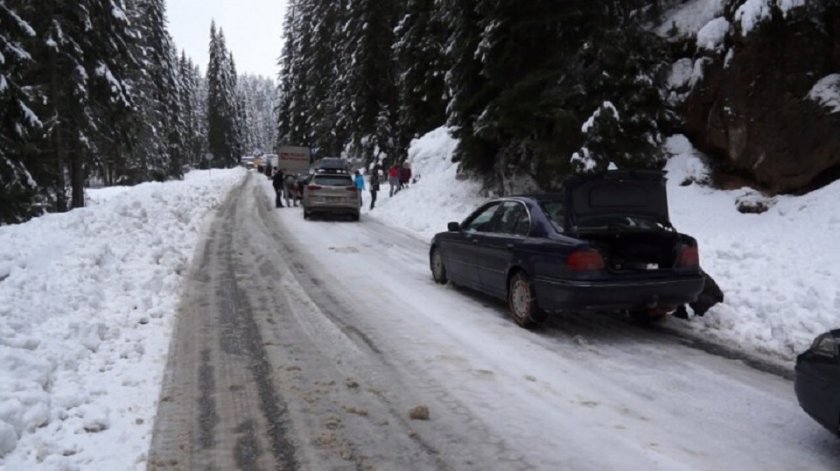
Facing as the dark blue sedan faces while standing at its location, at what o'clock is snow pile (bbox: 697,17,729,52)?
The snow pile is roughly at 2 o'clock from the dark blue sedan.

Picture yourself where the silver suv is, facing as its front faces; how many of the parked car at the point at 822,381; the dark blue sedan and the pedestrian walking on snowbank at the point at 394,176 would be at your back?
2

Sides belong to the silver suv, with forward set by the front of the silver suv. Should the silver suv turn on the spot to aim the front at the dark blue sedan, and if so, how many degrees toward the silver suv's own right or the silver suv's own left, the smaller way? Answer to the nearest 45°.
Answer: approximately 180°

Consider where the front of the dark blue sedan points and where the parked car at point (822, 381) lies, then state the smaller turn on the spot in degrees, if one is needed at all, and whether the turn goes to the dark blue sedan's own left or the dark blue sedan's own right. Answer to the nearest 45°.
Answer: approximately 180°

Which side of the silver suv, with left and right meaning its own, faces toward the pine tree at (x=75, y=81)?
left

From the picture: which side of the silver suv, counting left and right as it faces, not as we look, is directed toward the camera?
back

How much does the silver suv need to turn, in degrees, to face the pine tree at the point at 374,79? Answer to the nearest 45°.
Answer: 0° — it already faces it

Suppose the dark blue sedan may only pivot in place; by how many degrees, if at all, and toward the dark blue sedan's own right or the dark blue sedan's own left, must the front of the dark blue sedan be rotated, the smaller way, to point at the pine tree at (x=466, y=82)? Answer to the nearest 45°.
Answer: approximately 45° to the dark blue sedan's own right

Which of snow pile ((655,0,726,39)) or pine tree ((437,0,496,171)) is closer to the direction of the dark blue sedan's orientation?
the pine tree

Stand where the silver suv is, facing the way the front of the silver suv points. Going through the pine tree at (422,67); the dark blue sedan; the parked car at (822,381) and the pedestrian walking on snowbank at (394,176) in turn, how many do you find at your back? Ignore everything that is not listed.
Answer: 2

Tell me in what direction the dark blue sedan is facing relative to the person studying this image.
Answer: facing away from the viewer and to the left of the viewer
